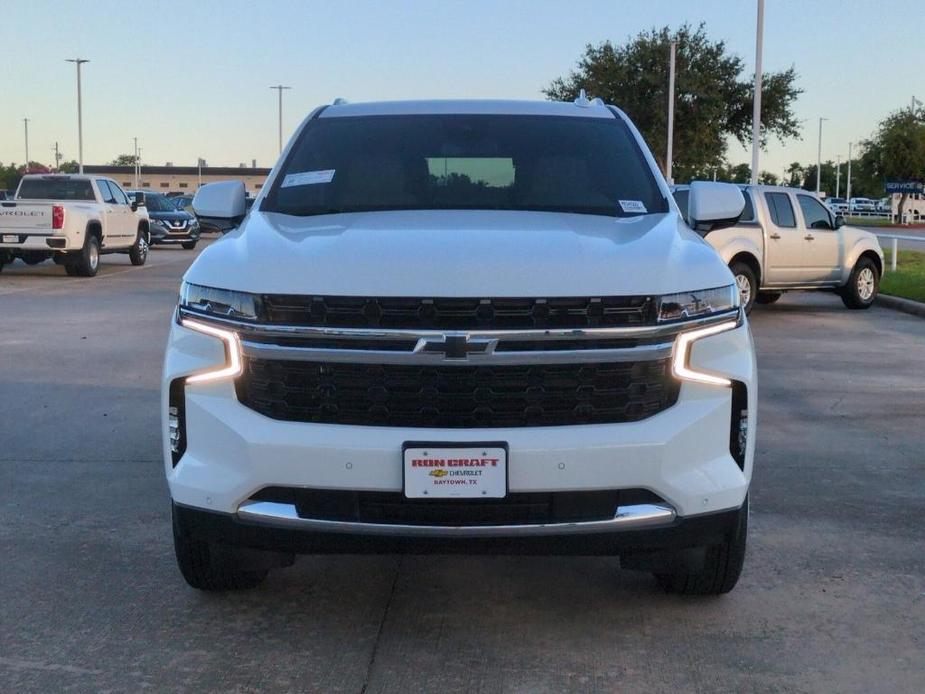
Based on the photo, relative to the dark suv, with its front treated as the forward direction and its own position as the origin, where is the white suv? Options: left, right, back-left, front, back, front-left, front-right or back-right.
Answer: front-right

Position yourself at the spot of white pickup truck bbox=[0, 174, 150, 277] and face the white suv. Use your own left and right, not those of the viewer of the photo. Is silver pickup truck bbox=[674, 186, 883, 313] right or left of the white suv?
left

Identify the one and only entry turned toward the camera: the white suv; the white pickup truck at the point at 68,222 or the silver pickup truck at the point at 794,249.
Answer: the white suv

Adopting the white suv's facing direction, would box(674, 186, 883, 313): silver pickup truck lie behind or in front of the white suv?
behind

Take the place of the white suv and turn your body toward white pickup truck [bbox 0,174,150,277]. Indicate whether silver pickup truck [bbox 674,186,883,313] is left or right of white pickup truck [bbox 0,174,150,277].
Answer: right

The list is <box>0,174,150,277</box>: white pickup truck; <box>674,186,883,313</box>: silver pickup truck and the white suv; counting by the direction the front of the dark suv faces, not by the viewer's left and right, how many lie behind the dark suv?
0

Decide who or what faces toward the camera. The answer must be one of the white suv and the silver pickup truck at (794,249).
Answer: the white suv

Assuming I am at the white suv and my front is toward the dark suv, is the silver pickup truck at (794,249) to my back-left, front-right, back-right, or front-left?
front-right

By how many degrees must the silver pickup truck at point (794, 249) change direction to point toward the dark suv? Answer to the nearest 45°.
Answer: approximately 90° to its left

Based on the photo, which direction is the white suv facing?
toward the camera

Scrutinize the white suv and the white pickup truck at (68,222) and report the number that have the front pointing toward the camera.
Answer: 1

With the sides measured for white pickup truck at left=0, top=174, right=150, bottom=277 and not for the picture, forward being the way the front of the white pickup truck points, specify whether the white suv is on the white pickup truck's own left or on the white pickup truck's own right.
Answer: on the white pickup truck's own right

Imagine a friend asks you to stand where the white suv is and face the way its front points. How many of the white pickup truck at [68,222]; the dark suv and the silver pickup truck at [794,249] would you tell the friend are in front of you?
0

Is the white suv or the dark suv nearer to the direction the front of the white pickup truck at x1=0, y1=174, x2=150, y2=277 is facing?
the dark suv

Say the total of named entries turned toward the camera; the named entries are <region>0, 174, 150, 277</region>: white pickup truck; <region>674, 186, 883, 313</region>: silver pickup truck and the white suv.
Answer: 1

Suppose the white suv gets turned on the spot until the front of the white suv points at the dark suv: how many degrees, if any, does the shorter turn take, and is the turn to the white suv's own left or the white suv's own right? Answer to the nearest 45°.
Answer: approximately 180°

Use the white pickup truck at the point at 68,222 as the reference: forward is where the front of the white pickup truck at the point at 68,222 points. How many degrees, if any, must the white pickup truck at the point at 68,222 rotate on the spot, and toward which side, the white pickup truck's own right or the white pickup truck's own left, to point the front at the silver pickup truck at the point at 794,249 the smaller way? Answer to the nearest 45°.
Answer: approximately 90° to the white pickup truck's own right

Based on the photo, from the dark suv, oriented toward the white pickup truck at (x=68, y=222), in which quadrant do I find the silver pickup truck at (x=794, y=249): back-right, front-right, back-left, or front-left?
front-left

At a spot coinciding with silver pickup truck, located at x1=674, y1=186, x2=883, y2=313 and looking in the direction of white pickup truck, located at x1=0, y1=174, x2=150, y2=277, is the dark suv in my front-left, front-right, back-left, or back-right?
front-right

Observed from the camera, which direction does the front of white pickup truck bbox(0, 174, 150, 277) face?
facing away from the viewer and to the right of the viewer
